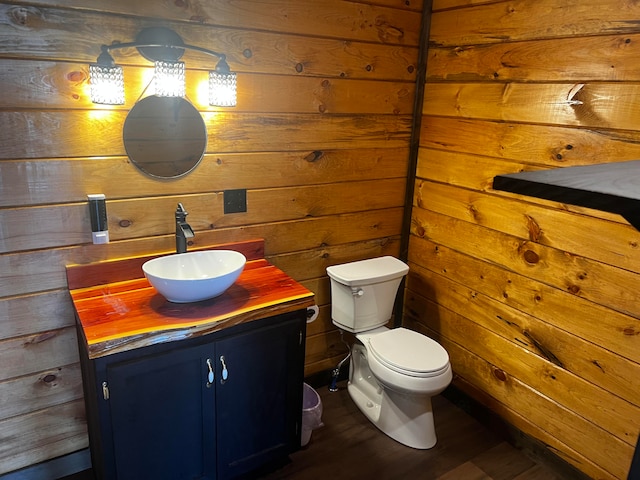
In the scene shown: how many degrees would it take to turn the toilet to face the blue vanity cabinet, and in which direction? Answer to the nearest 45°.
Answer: approximately 90° to its right

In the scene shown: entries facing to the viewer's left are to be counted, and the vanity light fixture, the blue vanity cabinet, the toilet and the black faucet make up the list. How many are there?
0

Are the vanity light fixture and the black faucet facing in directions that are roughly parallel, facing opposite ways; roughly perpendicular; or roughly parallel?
roughly parallel

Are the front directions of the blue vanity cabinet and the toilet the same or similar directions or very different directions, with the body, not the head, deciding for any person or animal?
same or similar directions

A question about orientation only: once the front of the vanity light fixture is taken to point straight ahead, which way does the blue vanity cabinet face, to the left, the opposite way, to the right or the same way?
the same way

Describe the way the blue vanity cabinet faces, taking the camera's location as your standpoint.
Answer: facing the viewer and to the right of the viewer

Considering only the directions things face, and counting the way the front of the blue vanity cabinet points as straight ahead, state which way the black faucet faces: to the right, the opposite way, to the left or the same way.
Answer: the same way

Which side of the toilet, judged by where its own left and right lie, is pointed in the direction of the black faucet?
right

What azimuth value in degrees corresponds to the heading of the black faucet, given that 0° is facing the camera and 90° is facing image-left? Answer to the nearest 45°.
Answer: approximately 315°

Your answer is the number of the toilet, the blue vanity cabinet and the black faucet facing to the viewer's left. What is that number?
0

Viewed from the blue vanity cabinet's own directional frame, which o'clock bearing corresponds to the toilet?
The toilet is roughly at 10 o'clock from the blue vanity cabinet.
